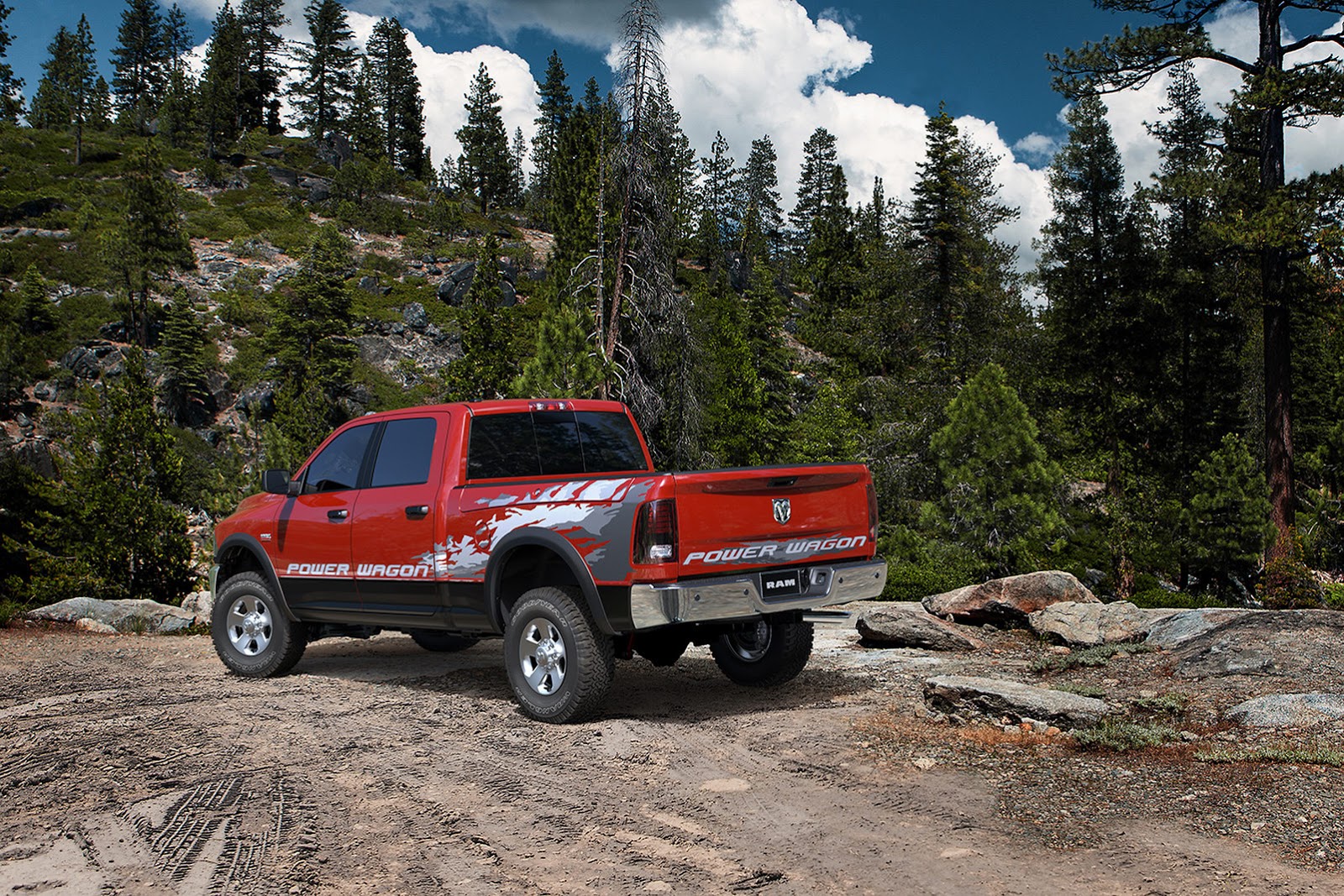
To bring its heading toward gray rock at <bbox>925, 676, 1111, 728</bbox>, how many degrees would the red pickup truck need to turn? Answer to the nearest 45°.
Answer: approximately 135° to its right

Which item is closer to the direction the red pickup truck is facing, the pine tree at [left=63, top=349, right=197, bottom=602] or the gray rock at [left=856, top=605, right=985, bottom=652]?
the pine tree

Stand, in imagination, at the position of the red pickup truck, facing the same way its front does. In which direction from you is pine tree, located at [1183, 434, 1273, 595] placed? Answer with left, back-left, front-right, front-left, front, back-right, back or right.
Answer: right

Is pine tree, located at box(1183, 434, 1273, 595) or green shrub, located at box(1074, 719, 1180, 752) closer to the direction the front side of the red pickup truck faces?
the pine tree

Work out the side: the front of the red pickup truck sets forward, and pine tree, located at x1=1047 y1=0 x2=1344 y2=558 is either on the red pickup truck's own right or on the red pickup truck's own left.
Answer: on the red pickup truck's own right

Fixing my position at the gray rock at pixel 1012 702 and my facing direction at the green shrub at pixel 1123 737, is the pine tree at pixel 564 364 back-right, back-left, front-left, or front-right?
back-left

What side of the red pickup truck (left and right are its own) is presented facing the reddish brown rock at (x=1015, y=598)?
right

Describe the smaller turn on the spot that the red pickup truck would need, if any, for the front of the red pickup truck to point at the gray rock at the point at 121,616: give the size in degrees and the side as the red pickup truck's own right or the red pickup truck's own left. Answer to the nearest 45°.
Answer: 0° — it already faces it

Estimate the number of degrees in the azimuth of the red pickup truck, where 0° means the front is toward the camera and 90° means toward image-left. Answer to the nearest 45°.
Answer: approximately 135°

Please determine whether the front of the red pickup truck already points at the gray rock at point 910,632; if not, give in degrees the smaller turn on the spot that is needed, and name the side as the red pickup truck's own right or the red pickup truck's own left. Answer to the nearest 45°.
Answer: approximately 90° to the red pickup truck's own right

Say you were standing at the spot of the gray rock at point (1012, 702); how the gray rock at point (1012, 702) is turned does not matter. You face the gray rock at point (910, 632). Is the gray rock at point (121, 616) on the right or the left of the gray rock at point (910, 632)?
left

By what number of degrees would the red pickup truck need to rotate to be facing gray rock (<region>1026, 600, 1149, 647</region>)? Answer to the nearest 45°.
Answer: approximately 90° to its right
